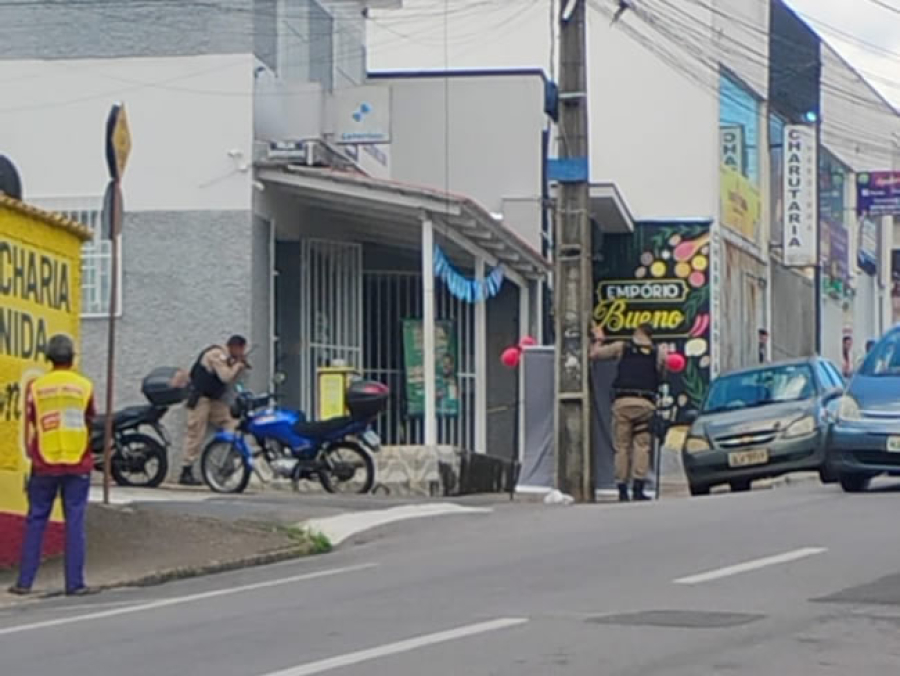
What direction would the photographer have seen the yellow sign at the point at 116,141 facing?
facing to the right of the viewer

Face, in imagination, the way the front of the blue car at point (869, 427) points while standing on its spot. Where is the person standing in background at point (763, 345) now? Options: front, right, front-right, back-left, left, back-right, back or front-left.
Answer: back

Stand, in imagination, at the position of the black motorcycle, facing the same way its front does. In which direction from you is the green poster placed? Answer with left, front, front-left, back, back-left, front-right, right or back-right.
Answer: back-right

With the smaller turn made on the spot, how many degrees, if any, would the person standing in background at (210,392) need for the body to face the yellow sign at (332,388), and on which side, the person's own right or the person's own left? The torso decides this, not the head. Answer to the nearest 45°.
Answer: approximately 45° to the person's own left

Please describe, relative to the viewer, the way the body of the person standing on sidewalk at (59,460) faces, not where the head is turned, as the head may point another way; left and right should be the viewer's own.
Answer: facing away from the viewer

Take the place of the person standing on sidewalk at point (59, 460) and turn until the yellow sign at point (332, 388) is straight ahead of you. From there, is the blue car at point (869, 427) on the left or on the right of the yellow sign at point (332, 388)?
right

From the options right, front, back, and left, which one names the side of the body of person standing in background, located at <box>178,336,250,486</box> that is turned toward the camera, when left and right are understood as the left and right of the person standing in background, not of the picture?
right

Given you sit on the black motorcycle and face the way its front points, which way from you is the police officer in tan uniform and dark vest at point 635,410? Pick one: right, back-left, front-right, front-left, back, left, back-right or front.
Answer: back

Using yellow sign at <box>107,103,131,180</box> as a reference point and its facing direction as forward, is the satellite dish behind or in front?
behind

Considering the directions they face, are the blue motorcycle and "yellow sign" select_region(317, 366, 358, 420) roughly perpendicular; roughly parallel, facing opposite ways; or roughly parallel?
roughly perpendicular

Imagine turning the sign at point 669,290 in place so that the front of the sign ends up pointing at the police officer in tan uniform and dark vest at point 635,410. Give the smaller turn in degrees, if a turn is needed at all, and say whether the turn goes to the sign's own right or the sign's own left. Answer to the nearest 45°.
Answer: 0° — it already faces them

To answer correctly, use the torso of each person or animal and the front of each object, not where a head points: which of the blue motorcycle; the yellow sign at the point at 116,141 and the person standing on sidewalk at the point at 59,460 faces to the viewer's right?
the yellow sign
